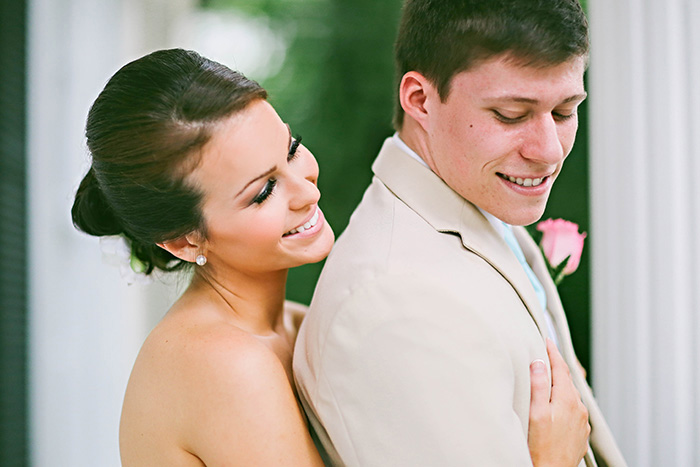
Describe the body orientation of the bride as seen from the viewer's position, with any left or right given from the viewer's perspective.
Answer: facing to the right of the viewer

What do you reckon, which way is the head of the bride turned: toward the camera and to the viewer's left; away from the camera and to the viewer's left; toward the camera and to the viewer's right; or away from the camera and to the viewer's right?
toward the camera and to the viewer's right
